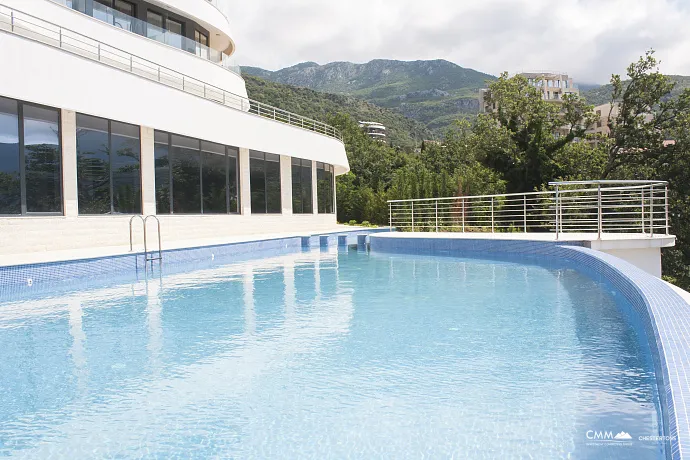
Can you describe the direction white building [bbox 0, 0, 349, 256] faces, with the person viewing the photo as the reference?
facing the viewer and to the right of the viewer
